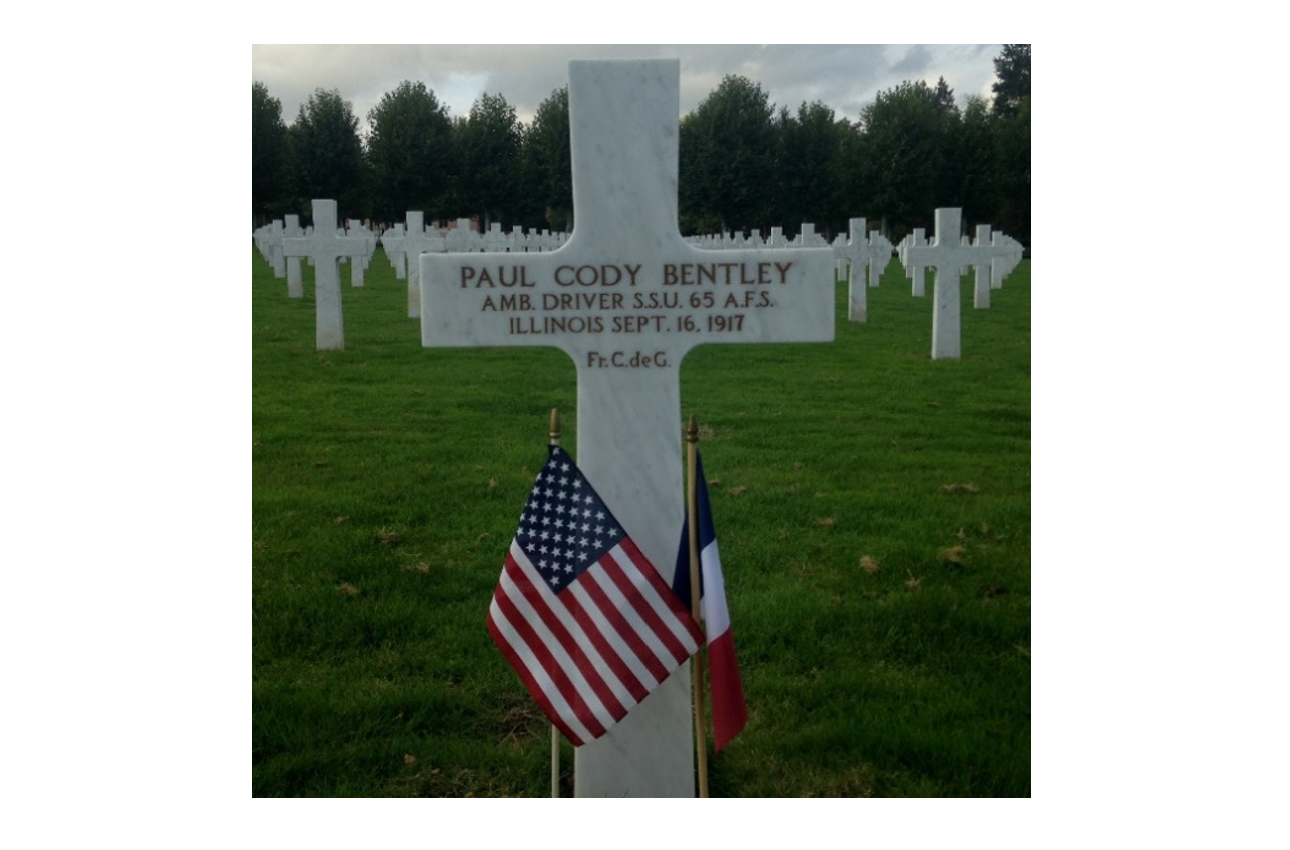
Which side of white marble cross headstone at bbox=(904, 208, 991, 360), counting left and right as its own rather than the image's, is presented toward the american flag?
front

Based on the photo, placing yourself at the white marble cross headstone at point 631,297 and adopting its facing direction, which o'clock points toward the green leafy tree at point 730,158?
The green leafy tree is roughly at 6 o'clock from the white marble cross headstone.

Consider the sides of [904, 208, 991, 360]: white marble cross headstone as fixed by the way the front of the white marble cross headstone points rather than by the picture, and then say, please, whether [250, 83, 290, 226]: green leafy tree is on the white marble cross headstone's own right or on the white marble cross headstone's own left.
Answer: on the white marble cross headstone's own right

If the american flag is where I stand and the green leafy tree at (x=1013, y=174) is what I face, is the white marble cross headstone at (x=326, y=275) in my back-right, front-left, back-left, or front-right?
front-left

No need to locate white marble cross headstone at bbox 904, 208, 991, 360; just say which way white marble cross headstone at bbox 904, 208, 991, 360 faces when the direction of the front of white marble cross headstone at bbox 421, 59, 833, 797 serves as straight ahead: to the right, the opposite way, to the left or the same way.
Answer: the same way

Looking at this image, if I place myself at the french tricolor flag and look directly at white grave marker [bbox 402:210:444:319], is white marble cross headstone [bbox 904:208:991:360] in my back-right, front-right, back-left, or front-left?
front-right

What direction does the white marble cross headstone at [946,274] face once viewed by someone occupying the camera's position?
facing the viewer

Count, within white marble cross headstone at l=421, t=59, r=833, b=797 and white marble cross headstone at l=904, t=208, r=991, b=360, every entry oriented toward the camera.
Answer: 2

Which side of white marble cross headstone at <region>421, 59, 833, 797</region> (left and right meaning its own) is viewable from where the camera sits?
front
